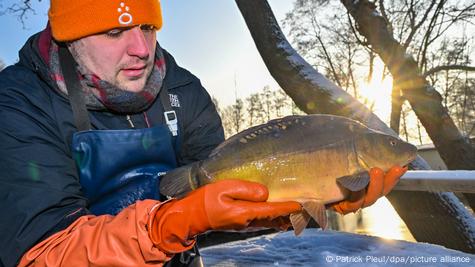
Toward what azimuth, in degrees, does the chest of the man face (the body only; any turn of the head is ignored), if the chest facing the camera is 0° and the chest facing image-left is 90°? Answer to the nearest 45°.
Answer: approximately 315°

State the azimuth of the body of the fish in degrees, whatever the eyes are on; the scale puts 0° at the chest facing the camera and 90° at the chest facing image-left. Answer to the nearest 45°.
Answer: approximately 270°
